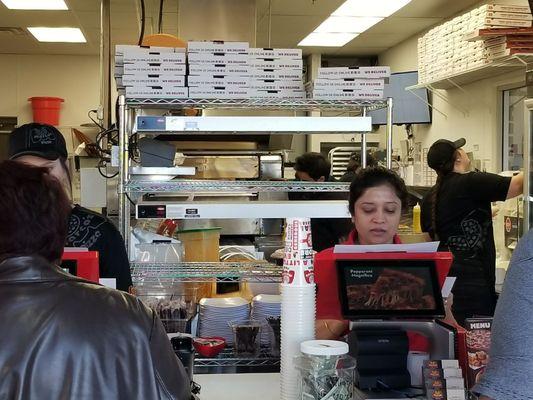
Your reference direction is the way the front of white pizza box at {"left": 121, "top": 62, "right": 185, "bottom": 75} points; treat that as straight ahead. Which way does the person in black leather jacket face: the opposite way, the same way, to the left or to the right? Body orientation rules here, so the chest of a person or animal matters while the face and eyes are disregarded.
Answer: the opposite way

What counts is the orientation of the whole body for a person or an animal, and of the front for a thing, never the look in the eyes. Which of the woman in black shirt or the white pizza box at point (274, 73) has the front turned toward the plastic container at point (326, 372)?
the white pizza box

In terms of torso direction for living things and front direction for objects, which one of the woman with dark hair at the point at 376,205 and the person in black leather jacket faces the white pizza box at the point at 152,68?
the person in black leather jacket

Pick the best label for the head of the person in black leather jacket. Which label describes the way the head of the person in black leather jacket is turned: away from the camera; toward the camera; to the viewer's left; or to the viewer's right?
away from the camera
